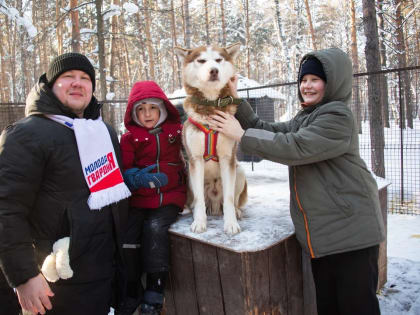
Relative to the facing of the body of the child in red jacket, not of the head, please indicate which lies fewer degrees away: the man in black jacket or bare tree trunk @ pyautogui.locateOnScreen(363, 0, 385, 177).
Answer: the man in black jacket

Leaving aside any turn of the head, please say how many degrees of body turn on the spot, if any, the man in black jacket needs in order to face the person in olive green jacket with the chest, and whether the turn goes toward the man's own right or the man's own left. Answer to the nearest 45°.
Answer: approximately 45° to the man's own left

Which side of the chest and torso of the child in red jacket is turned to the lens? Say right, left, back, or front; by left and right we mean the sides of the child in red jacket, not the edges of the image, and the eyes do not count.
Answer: front

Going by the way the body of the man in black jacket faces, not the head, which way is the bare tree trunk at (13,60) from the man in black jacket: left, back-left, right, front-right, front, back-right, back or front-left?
back-left

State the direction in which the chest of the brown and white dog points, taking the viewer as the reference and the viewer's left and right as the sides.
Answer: facing the viewer

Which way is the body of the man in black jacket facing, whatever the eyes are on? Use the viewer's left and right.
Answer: facing the viewer and to the right of the viewer

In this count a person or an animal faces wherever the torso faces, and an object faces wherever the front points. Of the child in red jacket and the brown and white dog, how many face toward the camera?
2
